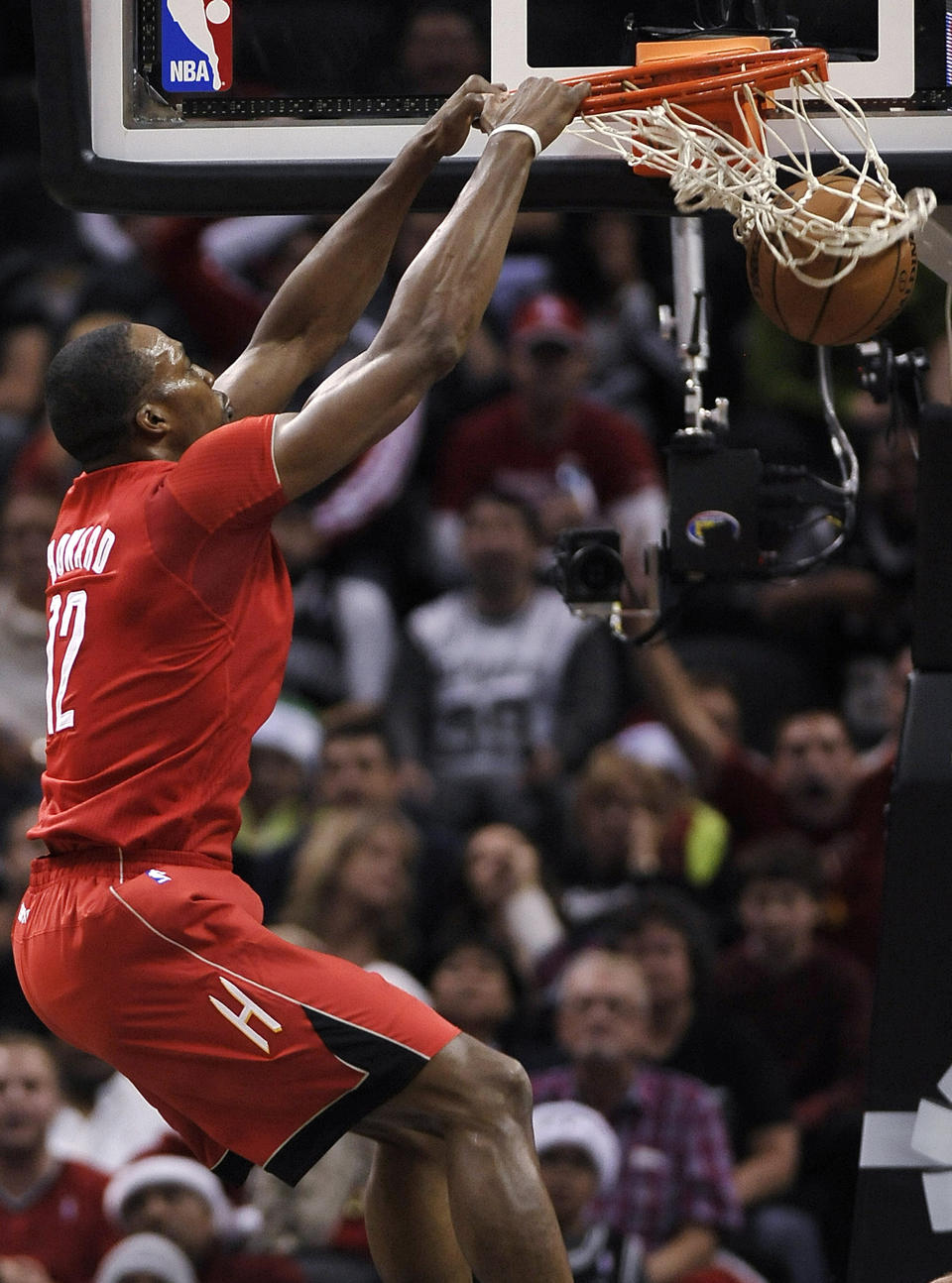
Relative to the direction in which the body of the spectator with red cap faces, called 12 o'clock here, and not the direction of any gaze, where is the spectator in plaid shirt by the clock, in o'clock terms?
The spectator in plaid shirt is roughly at 12 o'clock from the spectator with red cap.

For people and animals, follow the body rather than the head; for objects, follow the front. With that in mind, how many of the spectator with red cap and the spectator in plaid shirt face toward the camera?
2

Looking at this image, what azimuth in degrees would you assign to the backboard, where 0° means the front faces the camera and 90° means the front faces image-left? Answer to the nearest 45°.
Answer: approximately 0°

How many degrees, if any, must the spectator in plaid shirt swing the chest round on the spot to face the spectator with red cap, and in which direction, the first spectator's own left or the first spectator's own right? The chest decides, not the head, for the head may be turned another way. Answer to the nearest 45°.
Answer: approximately 180°

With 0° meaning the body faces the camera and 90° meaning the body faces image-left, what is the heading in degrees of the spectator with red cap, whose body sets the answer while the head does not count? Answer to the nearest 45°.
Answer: approximately 0°
